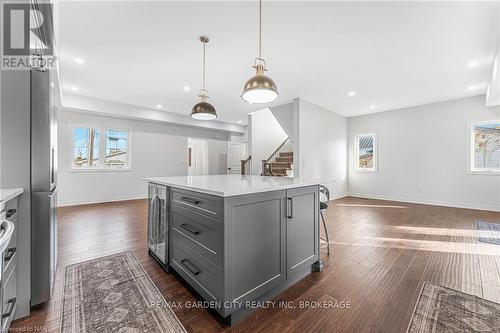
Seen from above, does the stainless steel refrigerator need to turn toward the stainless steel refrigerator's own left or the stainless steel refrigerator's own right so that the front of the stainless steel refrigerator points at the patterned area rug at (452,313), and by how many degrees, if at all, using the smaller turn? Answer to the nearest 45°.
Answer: approximately 45° to the stainless steel refrigerator's own right

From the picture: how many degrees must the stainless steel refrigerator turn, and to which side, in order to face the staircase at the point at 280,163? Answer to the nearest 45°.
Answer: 0° — it already faces it

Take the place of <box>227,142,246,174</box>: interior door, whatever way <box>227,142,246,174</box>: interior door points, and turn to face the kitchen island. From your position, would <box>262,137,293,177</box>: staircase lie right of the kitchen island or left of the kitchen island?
left

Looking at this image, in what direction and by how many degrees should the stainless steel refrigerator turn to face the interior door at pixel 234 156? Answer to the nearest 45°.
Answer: approximately 45° to its left

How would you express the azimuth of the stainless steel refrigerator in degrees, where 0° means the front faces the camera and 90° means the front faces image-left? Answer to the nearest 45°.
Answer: approximately 270°

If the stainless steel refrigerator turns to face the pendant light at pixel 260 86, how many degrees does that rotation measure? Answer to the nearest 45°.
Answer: approximately 45° to its right
